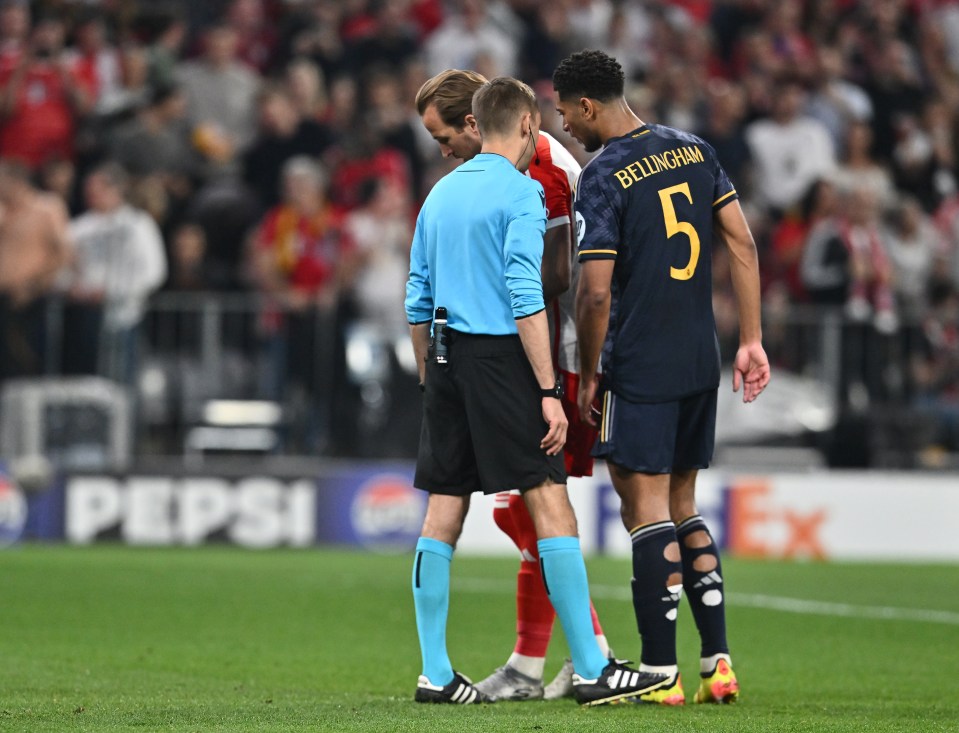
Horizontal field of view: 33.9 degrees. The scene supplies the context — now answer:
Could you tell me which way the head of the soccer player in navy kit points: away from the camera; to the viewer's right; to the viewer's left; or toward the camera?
to the viewer's left

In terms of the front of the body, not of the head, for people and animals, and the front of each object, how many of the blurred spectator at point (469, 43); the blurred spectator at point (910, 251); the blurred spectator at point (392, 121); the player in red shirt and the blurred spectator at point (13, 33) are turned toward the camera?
4

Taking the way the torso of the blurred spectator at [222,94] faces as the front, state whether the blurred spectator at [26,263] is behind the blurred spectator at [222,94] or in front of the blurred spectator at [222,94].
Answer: in front

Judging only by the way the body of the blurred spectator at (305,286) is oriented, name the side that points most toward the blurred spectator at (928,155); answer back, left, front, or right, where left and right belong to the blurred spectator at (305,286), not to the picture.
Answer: left

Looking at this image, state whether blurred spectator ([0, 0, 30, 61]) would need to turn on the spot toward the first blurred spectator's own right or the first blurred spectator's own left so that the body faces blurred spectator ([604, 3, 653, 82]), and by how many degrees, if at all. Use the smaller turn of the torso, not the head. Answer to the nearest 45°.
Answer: approximately 90° to the first blurred spectator's own left

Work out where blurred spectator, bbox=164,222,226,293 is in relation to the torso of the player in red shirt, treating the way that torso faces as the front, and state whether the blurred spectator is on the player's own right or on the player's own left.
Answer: on the player's own right

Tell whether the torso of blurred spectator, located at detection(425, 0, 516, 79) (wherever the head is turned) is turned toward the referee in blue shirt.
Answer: yes

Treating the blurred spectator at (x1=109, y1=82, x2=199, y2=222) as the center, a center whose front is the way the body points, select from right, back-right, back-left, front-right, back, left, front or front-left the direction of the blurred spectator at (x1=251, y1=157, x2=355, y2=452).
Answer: front-left

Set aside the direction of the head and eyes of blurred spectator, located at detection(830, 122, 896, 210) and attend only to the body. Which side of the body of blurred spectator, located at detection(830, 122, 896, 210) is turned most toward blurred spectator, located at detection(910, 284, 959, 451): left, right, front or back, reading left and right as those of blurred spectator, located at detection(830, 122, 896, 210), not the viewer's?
front

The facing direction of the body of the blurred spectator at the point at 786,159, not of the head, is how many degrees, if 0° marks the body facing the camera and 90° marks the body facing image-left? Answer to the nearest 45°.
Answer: approximately 0°

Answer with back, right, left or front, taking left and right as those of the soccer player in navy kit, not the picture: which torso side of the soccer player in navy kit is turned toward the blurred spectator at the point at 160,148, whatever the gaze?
front

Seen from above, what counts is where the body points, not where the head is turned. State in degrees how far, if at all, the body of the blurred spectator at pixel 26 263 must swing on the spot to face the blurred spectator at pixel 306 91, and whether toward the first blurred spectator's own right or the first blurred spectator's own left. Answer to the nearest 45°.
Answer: approximately 135° to the first blurred spectator's own left

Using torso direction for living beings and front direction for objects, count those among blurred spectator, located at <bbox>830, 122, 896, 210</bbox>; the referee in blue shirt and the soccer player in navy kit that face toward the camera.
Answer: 1
